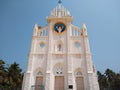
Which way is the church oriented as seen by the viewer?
toward the camera
